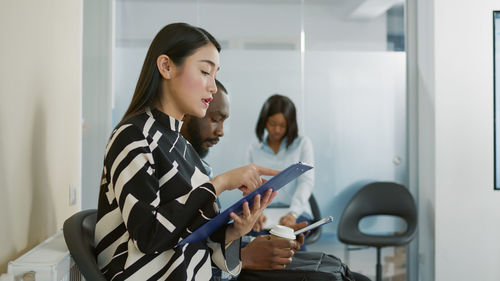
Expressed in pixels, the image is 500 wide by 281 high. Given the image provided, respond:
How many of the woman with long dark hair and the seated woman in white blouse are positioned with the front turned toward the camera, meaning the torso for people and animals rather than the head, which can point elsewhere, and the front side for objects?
1

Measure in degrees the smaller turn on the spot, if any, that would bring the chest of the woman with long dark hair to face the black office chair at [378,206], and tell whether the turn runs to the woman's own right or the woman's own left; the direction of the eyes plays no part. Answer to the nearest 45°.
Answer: approximately 45° to the woman's own left

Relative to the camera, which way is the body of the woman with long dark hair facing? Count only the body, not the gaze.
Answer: to the viewer's right

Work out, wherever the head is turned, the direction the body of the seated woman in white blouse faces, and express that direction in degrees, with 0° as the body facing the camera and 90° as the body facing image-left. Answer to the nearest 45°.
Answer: approximately 0°

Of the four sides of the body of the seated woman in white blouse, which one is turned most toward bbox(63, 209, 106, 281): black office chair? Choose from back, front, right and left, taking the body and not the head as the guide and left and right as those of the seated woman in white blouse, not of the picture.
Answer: front

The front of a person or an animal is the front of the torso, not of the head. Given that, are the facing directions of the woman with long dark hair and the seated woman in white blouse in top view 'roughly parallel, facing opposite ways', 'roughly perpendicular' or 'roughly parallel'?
roughly perpendicular

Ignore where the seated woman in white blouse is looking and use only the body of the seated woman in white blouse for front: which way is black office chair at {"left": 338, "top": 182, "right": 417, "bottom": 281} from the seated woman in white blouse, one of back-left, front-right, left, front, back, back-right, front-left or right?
left

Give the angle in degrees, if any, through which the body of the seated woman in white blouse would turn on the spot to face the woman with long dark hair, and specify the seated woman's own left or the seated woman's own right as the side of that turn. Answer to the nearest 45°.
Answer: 0° — they already face them

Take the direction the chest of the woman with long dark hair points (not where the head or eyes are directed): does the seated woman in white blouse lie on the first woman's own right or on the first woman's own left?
on the first woman's own left
